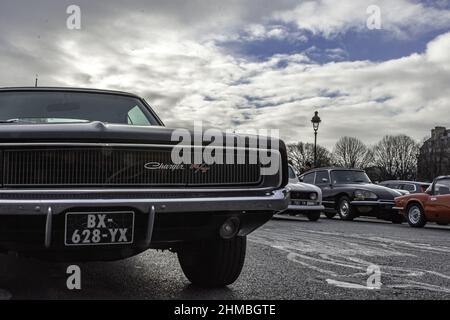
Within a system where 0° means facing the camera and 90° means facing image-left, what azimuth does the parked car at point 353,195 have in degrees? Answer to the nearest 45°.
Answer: approximately 315°

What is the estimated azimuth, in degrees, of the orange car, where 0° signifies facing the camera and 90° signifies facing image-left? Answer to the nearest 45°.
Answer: approximately 45°

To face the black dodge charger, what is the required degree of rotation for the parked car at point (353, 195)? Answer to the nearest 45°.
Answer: approximately 45° to its right

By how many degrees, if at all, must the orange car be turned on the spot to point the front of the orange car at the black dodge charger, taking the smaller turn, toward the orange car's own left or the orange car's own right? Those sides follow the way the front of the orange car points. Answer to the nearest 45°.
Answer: approximately 45° to the orange car's own left

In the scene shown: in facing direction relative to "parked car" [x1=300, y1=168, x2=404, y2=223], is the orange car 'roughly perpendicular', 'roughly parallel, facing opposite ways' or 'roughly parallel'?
roughly perpendicular

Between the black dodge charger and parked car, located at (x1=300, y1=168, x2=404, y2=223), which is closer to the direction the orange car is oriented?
the black dodge charger

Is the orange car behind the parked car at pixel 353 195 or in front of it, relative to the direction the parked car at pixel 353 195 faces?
in front

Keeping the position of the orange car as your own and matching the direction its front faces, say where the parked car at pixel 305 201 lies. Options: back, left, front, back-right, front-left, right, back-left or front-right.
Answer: front-right

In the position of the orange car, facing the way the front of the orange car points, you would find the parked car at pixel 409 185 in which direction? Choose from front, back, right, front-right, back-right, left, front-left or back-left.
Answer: back-right

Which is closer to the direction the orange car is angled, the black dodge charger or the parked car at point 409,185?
the black dodge charger

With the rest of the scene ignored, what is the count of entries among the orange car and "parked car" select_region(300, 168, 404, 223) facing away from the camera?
0
